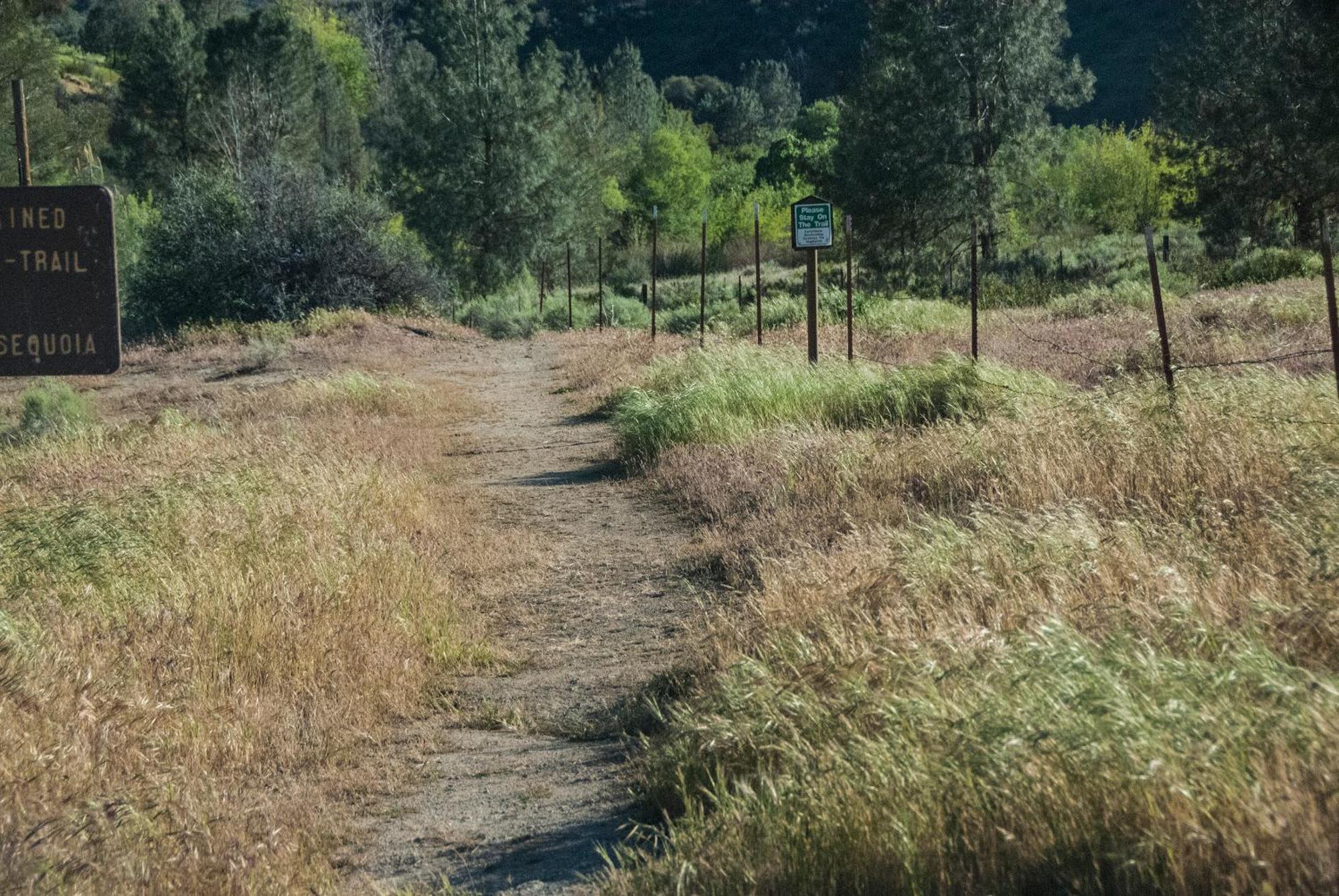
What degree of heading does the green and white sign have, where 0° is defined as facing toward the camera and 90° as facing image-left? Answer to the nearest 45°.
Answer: approximately 0°

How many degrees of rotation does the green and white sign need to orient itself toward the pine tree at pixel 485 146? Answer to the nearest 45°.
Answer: approximately 180°

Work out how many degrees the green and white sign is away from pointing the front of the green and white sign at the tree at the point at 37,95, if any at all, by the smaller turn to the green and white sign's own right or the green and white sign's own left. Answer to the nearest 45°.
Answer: approximately 135° to the green and white sign's own right

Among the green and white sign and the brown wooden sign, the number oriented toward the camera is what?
2

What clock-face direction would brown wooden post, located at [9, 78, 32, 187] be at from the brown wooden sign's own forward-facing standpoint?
The brown wooden post is roughly at 6 o'clock from the brown wooden sign.

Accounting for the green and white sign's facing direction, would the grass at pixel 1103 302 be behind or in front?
behind

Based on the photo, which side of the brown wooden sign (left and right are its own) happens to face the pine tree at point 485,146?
back
